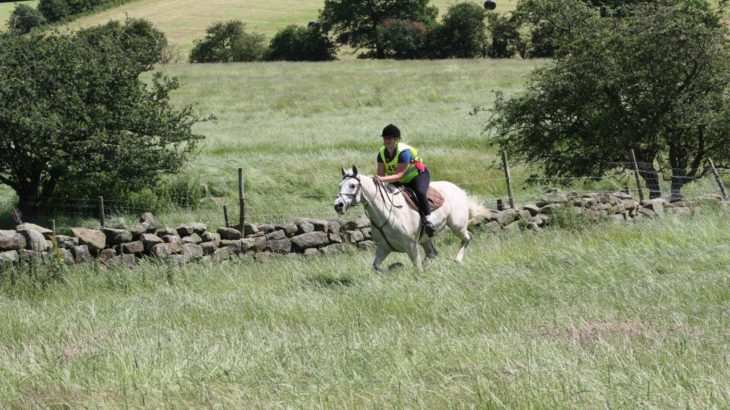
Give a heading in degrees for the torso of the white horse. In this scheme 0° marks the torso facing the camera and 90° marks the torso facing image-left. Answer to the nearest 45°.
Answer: approximately 45°

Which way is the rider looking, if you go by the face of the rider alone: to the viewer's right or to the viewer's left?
to the viewer's left

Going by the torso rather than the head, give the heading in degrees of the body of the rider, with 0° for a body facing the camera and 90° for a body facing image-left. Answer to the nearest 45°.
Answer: approximately 45°

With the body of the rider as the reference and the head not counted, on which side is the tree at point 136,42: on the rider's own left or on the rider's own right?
on the rider's own right

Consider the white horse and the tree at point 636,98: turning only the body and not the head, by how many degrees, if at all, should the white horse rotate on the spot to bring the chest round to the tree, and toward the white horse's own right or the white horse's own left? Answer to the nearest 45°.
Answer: approximately 180°

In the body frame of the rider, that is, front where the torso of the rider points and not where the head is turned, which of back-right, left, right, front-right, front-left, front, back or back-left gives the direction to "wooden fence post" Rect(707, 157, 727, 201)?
back

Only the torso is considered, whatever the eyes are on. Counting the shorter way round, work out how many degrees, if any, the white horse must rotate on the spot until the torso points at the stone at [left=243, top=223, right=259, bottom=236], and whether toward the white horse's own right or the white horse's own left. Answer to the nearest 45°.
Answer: approximately 90° to the white horse's own right

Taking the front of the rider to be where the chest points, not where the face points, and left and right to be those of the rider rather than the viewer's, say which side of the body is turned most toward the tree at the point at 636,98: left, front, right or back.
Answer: back
